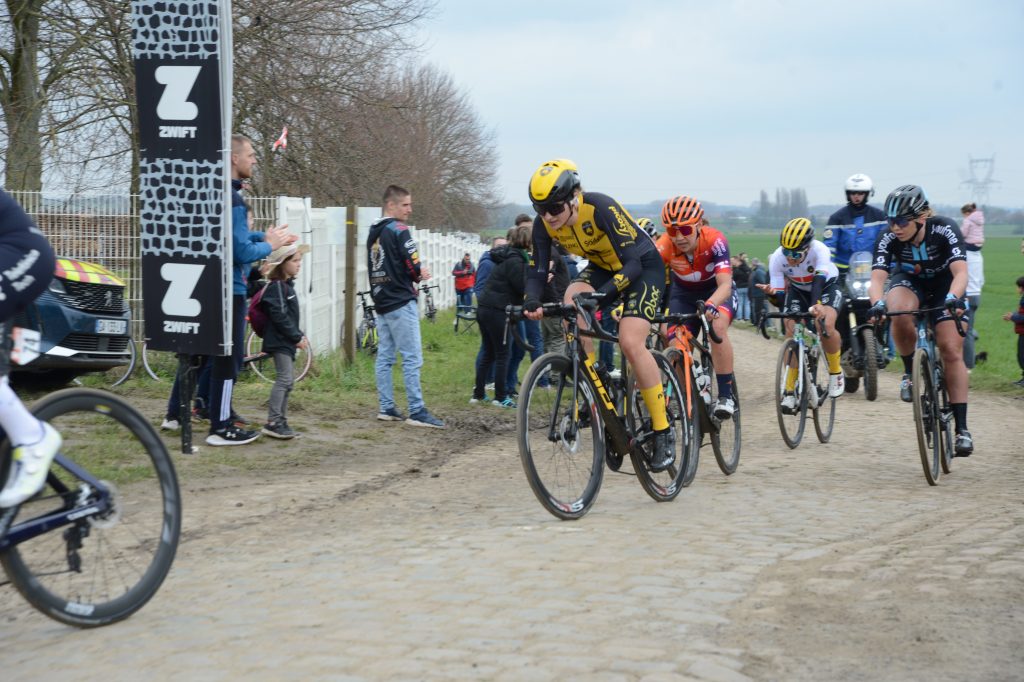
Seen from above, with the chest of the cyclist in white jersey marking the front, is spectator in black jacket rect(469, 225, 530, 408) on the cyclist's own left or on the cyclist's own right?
on the cyclist's own right

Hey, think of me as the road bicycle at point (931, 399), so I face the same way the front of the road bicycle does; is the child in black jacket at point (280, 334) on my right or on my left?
on my right

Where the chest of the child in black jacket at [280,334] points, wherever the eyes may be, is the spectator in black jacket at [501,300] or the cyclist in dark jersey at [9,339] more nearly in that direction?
the spectator in black jacket

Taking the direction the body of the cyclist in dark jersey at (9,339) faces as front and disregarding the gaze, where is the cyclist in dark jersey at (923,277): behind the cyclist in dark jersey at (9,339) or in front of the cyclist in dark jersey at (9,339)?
behind

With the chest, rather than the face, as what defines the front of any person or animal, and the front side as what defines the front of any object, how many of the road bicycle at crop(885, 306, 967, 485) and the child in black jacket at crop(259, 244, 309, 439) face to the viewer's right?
1

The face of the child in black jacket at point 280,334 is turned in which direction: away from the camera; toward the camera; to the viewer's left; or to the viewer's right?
to the viewer's right

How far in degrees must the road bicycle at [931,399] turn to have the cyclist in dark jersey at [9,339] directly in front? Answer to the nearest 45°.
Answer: approximately 45° to its right

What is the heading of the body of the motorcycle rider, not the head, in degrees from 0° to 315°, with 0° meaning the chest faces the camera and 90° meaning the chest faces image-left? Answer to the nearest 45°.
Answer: approximately 0°

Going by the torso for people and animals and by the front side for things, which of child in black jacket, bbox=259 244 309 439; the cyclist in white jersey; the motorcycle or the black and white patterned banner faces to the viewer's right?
the child in black jacket

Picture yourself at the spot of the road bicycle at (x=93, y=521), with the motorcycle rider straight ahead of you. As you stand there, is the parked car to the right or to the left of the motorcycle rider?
left

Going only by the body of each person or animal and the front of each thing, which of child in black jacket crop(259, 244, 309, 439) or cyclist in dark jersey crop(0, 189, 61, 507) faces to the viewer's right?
the child in black jacket

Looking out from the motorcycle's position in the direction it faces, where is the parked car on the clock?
The parked car is roughly at 2 o'clock from the motorcycle.
